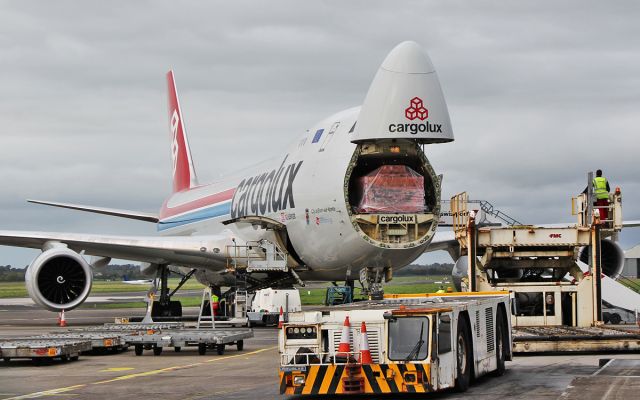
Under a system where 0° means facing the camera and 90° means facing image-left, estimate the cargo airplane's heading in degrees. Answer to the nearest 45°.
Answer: approximately 315°

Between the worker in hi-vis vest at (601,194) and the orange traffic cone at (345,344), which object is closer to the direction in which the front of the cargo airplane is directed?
the worker in hi-vis vest

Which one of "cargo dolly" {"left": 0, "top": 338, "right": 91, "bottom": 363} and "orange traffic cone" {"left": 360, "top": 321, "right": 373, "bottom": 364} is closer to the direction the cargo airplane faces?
the orange traffic cone

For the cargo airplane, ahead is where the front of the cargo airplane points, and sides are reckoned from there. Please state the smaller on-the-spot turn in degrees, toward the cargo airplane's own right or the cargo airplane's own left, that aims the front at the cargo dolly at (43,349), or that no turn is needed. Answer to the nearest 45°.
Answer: approximately 90° to the cargo airplane's own right

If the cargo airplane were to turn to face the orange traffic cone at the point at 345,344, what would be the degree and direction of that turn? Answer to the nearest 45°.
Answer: approximately 45° to its right

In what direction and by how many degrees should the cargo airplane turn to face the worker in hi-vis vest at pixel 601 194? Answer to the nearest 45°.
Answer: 0° — it already faces them

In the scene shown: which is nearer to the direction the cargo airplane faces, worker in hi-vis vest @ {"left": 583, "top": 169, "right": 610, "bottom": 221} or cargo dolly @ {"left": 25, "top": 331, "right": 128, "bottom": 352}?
the worker in hi-vis vest

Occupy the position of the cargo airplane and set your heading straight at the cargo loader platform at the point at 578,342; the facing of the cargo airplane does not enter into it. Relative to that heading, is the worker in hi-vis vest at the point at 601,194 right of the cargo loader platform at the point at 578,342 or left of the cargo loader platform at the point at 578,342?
left

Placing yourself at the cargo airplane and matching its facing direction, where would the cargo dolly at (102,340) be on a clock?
The cargo dolly is roughly at 3 o'clock from the cargo airplane.
